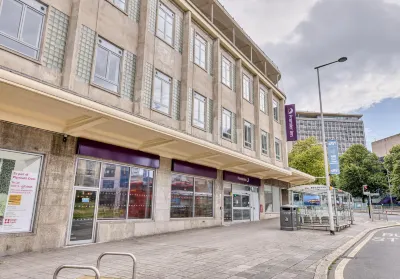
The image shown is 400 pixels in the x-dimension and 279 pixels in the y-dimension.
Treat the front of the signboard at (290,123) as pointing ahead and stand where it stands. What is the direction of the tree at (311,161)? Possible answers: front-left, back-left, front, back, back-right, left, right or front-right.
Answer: back

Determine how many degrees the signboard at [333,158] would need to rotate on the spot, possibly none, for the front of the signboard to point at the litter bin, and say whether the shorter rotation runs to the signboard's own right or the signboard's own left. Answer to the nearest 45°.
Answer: approximately 45° to the signboard's own right

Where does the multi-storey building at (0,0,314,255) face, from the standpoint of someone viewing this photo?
facing the viewer and to the right of the viewer

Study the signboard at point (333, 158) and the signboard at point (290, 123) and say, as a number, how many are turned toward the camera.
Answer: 2

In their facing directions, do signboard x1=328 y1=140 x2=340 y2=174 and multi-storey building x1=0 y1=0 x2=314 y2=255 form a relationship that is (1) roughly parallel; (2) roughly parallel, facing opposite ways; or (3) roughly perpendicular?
roughly perpendicular

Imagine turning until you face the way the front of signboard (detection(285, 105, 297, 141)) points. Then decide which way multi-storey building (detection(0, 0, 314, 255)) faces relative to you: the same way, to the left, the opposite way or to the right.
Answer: to the left

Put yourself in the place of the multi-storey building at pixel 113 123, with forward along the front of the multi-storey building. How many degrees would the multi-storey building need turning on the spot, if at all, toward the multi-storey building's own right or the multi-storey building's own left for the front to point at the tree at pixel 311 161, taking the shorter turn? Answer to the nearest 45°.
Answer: approximately 90° to the multi-storey building's own left

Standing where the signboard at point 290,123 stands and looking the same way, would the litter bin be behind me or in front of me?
in front

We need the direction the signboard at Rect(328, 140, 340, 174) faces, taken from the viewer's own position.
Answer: facing the viewer

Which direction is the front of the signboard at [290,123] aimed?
toward the camera

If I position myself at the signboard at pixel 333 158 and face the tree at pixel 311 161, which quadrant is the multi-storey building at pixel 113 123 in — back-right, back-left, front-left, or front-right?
back-left
